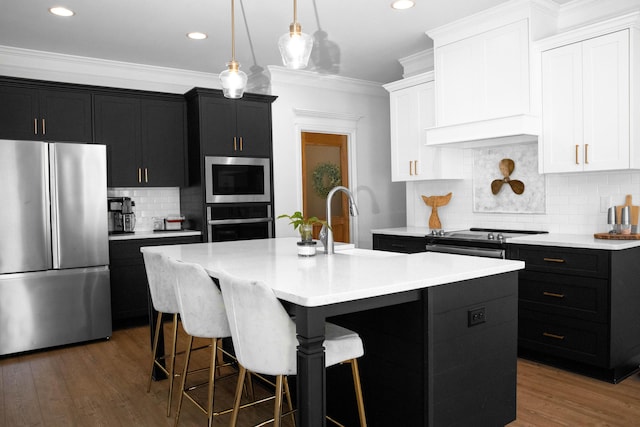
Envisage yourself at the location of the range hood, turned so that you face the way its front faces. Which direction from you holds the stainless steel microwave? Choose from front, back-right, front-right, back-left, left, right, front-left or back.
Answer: front-right

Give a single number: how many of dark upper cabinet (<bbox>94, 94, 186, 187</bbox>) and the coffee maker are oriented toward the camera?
2

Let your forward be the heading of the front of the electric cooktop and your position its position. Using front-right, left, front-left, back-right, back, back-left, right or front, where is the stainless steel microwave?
front-right

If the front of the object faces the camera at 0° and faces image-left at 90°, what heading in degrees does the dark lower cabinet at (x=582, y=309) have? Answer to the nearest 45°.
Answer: approximately 45°

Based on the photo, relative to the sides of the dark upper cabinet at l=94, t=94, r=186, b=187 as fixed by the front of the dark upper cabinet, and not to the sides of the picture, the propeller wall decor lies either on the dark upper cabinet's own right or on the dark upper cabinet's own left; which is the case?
on the dark upper cabinet's own left

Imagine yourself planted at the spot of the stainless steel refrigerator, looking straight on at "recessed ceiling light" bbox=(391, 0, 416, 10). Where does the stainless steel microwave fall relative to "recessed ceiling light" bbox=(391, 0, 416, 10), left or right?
left

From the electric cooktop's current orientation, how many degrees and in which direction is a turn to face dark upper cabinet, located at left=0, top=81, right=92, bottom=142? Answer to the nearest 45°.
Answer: approximately 45° to its right
